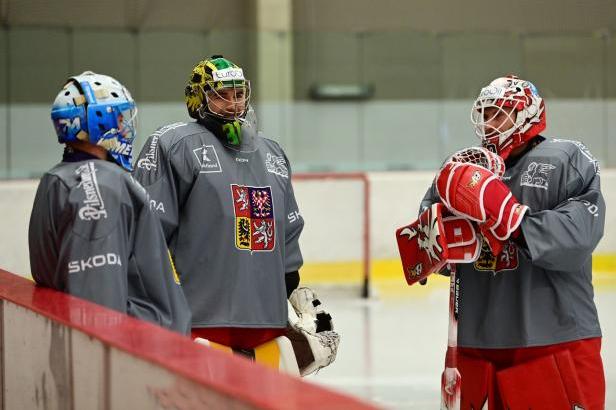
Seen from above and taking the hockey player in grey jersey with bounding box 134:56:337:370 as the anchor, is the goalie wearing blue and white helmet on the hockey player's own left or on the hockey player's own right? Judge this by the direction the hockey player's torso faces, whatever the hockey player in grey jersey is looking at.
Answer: on the hockey player's own right

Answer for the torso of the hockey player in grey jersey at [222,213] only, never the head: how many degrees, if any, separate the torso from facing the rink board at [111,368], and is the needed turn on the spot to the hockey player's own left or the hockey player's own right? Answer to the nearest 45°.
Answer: approximately 45° to the hockey player's own right

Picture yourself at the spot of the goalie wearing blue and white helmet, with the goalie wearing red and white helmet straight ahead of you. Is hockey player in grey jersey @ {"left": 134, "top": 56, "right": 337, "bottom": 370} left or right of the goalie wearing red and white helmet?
left

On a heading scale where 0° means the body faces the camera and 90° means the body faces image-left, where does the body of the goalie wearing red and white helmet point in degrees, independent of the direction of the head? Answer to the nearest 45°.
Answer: approximately 45°

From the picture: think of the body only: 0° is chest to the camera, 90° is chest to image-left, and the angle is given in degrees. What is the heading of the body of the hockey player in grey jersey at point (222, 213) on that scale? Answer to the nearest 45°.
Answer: approximately 315°

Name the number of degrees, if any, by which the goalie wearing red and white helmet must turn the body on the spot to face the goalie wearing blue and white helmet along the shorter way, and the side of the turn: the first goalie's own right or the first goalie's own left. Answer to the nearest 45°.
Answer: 0° — they already face them
